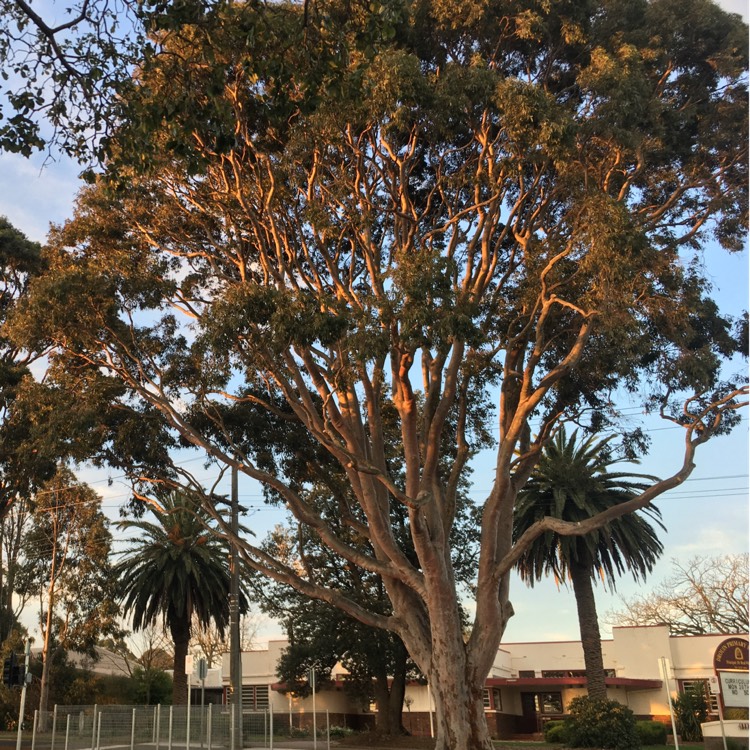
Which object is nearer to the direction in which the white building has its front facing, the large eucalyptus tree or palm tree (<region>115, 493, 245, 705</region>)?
the large eucalyptus tree

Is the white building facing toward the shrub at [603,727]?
yes

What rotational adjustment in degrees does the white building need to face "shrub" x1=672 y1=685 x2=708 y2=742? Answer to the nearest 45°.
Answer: approximately 45° to its left

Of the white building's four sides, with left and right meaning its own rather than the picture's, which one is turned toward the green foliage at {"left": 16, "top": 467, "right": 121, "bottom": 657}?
right

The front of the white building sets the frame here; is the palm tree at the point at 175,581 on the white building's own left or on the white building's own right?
on the white building's own right

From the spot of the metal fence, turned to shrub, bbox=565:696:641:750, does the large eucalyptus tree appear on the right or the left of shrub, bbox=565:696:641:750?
right

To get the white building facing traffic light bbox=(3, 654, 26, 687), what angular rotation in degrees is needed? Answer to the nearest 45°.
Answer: approximately 45° to its right

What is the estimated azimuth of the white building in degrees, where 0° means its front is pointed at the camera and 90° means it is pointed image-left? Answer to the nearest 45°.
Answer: approximately 0°
